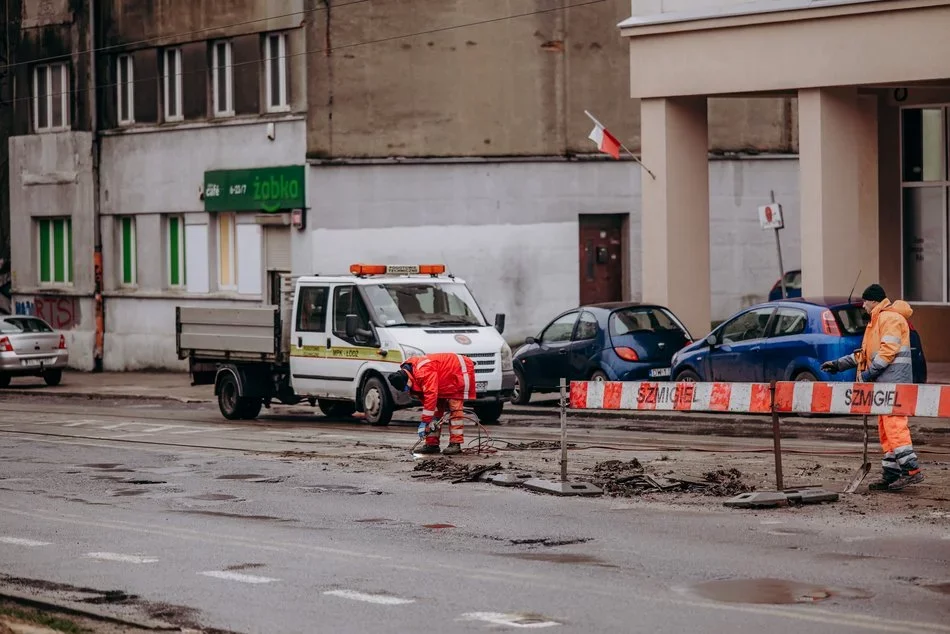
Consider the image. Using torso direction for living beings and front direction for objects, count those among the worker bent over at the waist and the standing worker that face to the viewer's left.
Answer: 2

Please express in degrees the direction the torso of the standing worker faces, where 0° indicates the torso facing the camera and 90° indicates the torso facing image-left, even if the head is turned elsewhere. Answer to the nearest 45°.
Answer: approximately 90°

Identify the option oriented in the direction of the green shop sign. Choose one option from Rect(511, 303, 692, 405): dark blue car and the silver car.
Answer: the dark blue car

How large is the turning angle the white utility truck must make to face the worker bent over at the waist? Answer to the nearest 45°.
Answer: approximately 45° to its right

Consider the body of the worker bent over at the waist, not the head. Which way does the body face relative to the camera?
to the viewer's left

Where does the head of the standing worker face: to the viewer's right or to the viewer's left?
to the viewer's left

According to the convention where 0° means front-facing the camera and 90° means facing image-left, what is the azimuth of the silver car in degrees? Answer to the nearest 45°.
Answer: approximately 135°

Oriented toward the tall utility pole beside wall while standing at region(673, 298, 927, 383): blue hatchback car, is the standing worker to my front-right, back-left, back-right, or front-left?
back-left

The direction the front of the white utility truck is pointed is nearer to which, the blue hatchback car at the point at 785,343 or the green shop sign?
the blue hatchback car

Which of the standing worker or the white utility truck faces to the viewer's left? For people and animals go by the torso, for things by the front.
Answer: the standing worker

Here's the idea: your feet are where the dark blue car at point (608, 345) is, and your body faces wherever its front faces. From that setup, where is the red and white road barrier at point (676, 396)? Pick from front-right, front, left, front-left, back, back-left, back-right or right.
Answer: back-left

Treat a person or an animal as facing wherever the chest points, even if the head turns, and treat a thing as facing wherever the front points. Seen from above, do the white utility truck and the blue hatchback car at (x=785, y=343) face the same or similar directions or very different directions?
very different directions

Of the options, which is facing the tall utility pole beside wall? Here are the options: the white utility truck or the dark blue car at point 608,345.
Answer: the dark blue car

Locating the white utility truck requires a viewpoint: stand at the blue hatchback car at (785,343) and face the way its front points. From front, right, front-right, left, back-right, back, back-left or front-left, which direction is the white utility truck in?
front-left

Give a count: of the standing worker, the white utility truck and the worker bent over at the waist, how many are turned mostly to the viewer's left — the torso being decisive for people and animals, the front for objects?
2
